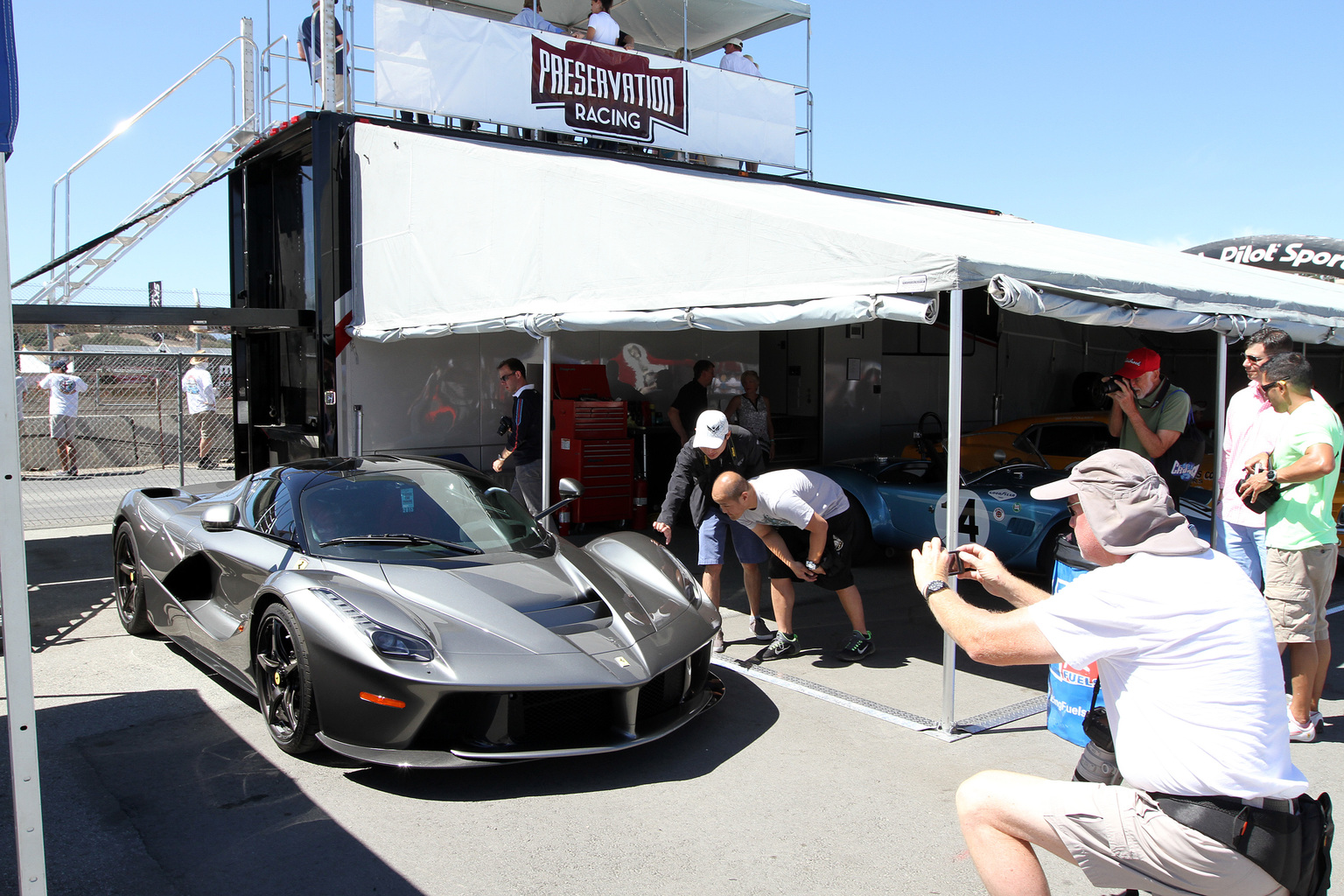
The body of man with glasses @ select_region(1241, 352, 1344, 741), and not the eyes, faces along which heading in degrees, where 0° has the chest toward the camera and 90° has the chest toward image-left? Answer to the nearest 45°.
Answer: approximately 90°

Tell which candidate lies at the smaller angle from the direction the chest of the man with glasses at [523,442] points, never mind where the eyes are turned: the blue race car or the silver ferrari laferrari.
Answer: the silver ferrari laferrari

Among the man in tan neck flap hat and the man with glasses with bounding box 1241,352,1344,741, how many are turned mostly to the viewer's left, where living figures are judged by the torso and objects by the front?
2

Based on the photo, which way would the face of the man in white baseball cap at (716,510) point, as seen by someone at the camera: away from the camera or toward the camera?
toward the camera

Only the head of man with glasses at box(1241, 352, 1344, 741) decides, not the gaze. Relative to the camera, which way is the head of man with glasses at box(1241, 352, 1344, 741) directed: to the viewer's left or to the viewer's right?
to the viewer's left

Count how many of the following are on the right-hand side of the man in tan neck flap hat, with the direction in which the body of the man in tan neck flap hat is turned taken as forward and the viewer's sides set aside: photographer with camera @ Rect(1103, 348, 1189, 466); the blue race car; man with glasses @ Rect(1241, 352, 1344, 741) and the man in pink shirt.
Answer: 4

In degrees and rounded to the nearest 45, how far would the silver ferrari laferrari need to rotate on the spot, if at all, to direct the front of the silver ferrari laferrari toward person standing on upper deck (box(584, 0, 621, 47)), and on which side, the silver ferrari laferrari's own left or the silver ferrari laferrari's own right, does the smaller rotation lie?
approximately 135° to the silver ferrari laferrari's own left

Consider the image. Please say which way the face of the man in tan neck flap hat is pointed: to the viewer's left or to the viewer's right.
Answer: to the viewer's left

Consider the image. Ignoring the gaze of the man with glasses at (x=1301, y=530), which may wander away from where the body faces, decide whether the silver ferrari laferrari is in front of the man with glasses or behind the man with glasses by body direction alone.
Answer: in front

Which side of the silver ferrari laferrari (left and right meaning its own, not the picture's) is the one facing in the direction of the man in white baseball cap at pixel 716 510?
left

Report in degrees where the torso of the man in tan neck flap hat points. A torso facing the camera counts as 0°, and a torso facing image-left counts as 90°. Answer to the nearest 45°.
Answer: approximately 90°

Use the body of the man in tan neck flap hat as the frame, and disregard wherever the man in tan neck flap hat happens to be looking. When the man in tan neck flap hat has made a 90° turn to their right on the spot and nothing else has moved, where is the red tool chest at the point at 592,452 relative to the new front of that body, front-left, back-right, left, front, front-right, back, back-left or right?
front-left
